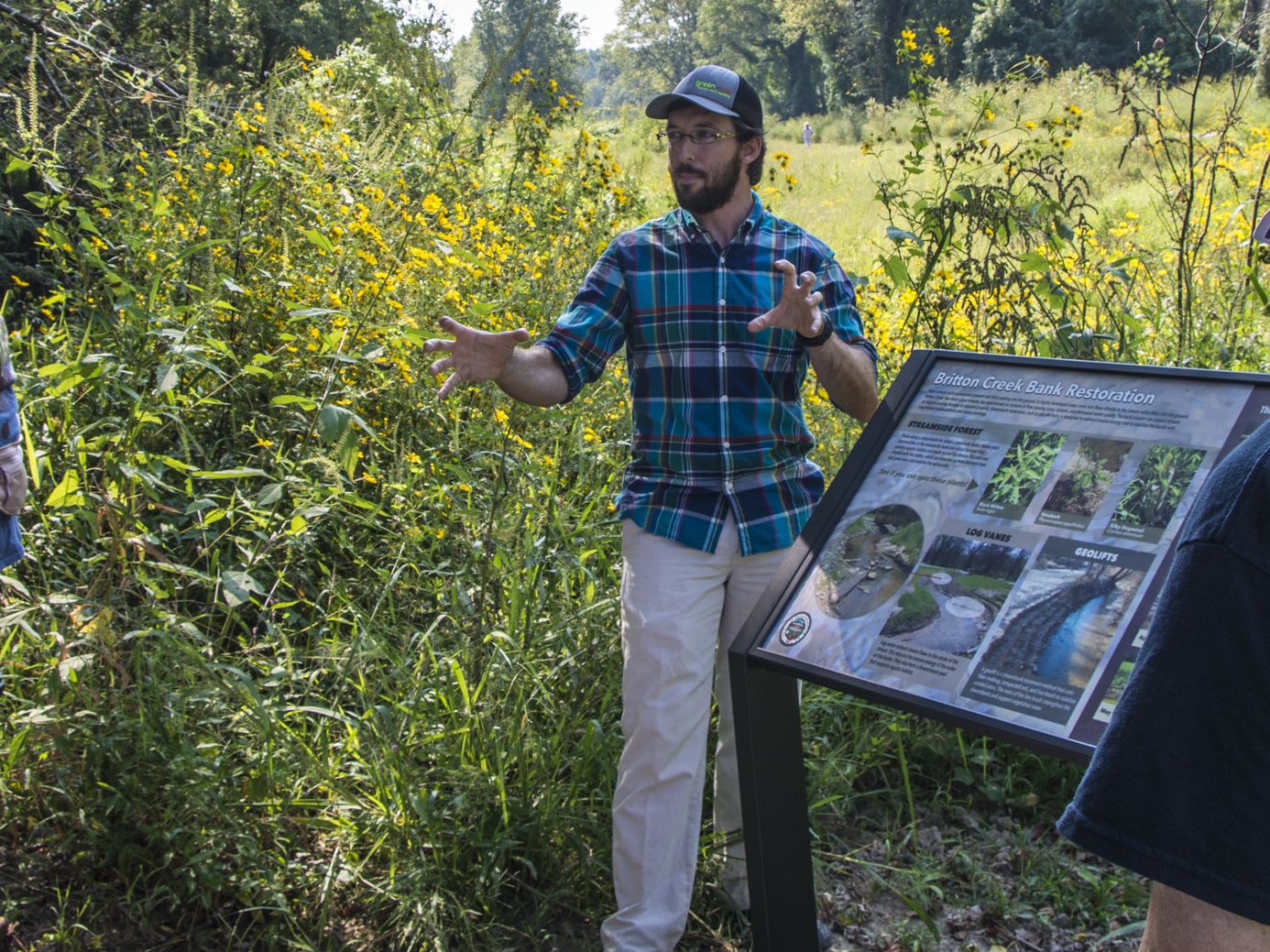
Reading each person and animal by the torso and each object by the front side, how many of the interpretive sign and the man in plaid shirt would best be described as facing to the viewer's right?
0

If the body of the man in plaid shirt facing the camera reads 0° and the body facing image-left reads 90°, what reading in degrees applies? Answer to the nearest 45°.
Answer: approximately 0°

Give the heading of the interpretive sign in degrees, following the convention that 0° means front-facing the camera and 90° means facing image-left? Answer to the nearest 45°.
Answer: approximately 45°

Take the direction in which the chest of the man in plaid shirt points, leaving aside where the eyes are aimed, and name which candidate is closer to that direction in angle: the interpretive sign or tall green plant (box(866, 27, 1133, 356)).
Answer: the interpretive sign

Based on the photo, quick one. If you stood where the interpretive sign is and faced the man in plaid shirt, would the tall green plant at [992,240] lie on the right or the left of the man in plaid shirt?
right

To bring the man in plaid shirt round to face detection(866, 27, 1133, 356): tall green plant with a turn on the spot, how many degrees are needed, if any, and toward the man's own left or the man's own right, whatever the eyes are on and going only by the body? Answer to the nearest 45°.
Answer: approximately 135° to the man's own left

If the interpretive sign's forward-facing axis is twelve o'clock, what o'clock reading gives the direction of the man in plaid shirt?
The man in plaid shirt is roughly at 3 o'clock from the interpretive sign.

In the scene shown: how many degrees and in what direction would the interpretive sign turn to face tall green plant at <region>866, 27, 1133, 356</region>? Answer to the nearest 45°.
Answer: approximately 135° to its right

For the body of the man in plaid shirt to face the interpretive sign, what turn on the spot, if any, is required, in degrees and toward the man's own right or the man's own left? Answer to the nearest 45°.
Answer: approximately 45° to the man's own left
